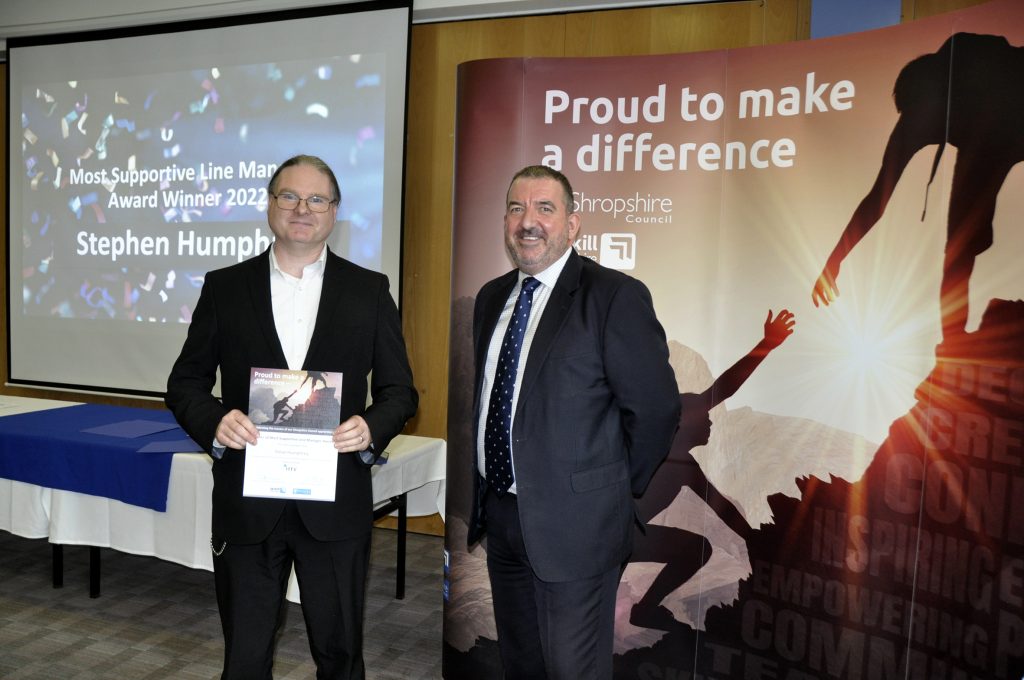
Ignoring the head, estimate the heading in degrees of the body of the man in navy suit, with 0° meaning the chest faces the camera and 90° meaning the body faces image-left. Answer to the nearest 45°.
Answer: approximately 45°

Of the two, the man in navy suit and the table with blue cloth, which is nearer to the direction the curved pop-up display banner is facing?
the man in navy suit

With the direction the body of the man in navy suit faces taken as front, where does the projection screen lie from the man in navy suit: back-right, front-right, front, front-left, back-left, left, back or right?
right

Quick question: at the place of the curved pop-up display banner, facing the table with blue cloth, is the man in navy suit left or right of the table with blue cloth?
left

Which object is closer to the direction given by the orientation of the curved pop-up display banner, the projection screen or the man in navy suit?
the man in navy suit

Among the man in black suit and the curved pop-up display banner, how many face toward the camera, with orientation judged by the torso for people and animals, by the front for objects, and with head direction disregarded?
2

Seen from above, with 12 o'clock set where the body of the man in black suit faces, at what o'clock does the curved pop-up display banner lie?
The curved pop-up display banner is roughly at 9 o'clock from the man in black suit.

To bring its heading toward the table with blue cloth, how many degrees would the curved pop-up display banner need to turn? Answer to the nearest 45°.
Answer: approximately 90° to its right

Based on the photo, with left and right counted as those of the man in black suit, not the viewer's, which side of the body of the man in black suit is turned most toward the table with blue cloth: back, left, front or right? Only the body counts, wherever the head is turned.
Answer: back

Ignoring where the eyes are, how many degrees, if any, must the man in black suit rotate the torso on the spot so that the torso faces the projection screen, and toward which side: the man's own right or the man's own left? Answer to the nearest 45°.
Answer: approximately 180°

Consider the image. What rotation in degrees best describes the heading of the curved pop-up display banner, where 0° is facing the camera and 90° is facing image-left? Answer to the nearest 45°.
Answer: approximately 0°

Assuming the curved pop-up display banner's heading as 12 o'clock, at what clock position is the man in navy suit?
The man in navy suit is roughly at 1 o'clock from the curved pop-up display banner.
